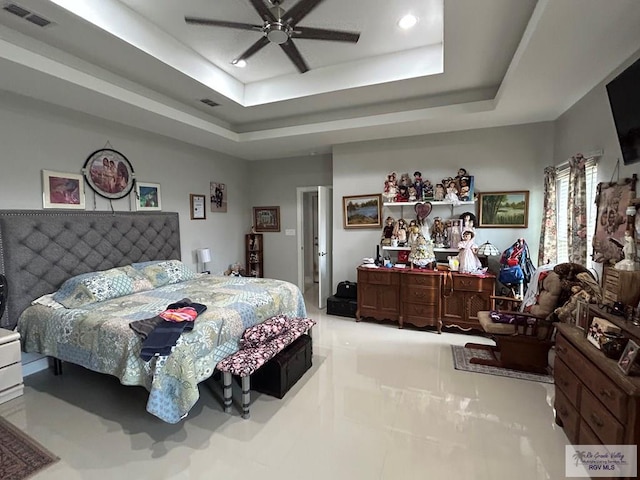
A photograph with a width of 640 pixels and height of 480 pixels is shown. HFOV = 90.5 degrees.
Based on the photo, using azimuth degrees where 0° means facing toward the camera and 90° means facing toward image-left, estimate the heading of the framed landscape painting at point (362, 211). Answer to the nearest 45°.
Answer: approximately 0°

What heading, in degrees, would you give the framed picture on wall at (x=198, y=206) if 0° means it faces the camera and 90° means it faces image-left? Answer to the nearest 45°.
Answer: approximately 315°

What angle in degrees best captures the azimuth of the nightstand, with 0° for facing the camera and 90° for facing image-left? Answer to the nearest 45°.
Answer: approximately 315°

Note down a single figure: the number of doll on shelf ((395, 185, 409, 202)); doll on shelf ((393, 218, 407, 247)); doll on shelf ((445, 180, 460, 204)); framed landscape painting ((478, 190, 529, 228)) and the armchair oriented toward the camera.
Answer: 4

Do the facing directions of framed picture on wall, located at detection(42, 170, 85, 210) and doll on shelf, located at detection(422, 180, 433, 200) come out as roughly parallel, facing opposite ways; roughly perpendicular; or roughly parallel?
roughly perpendicular

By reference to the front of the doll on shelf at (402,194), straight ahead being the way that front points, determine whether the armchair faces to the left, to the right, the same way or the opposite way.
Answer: to the right

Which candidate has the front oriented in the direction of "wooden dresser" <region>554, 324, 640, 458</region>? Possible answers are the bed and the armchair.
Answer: the bed

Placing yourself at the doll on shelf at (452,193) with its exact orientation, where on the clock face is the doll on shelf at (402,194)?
the doll on shelf at (402,194) is roughly at 3 o'clock from the doll on shelf at (452,193).

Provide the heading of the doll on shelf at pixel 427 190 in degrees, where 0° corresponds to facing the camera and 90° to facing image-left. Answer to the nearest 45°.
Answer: approximately 0°

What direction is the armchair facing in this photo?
to the viewer's left
